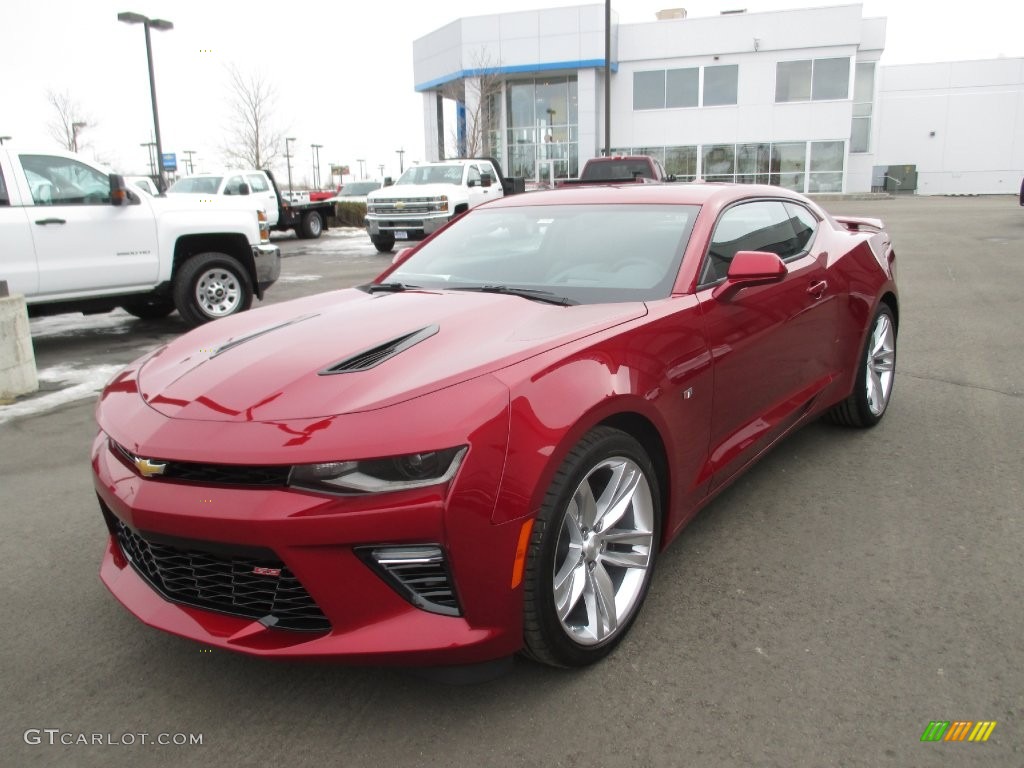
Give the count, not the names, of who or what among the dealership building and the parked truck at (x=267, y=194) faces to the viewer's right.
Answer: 0

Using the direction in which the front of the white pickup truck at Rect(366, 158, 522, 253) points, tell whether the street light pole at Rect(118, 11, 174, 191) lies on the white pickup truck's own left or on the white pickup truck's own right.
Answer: on the white pickup truck's own right

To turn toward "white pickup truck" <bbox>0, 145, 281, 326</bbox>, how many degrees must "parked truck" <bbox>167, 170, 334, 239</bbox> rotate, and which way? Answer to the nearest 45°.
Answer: approximately 45° to its left

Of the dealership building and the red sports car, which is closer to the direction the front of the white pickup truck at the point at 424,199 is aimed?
the red sports car

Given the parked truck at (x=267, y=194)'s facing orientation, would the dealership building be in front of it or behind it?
behind

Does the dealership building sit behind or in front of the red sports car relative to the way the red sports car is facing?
behind

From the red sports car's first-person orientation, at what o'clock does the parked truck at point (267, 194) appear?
The parked truck is roughly at 4 o'clock from the red sports car.

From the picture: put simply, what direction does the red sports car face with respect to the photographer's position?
facing the viewer and to the left of the viewer

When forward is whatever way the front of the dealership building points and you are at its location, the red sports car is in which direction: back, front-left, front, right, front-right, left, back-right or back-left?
front-left

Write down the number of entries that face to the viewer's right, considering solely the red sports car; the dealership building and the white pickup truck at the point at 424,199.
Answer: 0

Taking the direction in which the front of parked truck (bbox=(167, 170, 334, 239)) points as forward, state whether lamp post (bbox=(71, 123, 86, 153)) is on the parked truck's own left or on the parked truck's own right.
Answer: on the parked truck's own right

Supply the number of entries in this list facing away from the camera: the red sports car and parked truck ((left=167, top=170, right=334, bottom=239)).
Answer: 0

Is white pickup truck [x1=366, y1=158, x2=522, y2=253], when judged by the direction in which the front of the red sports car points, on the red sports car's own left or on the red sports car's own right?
on the red sports car's own right
